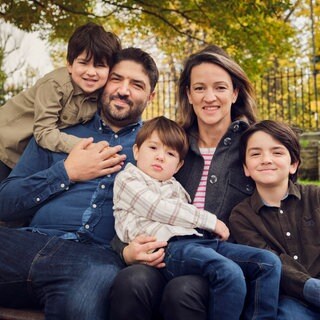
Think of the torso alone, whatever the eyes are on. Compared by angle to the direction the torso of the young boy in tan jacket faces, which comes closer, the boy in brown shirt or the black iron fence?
the boy in brown shirt

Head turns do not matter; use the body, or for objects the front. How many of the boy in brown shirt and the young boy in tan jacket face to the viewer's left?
0

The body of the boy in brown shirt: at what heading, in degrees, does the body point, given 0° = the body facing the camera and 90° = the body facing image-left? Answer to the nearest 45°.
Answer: approximately 0°

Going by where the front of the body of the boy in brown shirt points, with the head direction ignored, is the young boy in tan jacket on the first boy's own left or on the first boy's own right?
on the first boy's own right

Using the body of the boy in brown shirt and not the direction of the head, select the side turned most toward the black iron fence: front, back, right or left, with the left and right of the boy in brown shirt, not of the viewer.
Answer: back

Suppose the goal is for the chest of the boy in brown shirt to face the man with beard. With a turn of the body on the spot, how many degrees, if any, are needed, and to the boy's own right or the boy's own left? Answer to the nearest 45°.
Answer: approximately 90° to the boy's own right

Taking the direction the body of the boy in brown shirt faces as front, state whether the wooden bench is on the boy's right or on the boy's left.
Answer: on the boy's right

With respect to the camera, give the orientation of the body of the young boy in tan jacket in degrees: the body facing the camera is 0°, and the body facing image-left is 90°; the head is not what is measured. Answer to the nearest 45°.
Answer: approximately 315°
